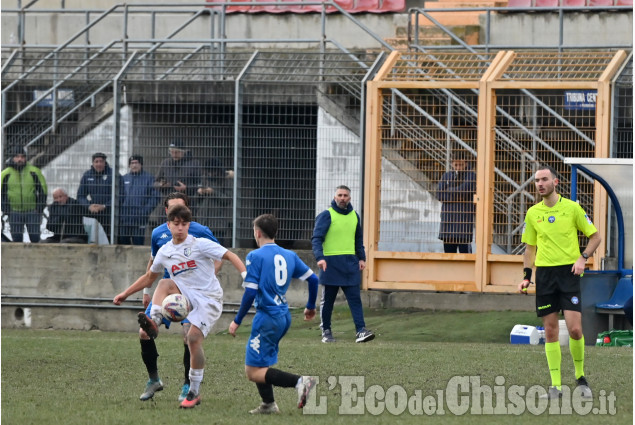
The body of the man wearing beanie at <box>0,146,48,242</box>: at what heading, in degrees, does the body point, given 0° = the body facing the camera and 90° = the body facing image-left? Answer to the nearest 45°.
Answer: approximately 0°

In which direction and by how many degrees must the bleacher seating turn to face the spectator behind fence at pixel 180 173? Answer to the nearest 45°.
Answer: approximately 45° to its right

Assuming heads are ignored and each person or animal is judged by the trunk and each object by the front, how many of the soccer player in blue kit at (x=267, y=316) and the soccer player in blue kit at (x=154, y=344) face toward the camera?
1

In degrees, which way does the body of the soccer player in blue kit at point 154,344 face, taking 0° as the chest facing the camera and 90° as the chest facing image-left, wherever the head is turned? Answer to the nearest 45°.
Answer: approximately 0°

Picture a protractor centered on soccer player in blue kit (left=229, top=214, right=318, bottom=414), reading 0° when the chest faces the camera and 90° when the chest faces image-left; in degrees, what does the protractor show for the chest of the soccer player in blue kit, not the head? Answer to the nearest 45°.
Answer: approximately 135°

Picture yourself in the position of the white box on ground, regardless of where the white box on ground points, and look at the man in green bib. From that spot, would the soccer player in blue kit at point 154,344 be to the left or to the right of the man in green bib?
left

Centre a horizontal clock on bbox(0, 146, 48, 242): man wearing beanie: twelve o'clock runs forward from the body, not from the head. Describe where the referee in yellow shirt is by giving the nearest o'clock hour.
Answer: The referee in yellow shirt is roughly at 11 o'clock from the man wearing beanie.

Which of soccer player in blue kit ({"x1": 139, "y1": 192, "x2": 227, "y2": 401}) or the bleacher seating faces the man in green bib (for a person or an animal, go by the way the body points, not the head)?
the bleacher seating

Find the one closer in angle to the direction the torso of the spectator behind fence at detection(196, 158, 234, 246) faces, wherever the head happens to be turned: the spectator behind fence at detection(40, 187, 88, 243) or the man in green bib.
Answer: the man in green bib

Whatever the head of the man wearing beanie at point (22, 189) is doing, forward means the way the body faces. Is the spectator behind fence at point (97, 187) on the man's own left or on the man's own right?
on the man's own left

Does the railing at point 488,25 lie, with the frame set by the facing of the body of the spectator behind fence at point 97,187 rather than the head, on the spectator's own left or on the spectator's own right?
on the spectator's own left

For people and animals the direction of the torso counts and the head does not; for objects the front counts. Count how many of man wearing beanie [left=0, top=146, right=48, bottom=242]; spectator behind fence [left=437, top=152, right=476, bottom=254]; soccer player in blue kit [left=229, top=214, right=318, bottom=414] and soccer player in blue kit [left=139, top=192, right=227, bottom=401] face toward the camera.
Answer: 3
